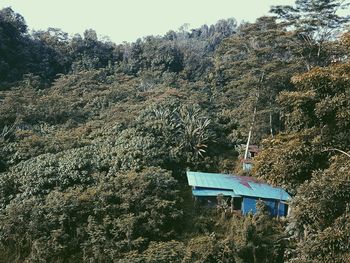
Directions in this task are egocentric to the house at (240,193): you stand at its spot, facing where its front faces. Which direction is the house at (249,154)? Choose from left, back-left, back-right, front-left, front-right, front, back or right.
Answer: back

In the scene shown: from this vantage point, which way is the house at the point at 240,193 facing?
toward the camera
